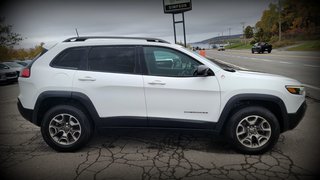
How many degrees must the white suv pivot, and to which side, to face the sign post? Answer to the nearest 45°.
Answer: approximately 90° to its left

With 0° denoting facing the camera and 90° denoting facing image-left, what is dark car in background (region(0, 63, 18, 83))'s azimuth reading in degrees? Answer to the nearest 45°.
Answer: approximately 315°

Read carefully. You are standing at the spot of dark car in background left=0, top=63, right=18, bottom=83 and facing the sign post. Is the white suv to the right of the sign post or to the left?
right

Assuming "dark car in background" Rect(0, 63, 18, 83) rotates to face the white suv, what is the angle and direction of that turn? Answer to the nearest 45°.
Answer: approximately 45° to its right

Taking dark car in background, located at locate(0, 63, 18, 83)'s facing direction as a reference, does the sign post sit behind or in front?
behind

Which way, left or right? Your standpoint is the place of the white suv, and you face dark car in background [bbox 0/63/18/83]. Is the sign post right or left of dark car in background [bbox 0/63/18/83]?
right

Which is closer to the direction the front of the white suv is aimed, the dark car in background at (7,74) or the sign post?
the sign post

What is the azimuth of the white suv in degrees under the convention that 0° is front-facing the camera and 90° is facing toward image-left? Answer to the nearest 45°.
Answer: approximately 270°

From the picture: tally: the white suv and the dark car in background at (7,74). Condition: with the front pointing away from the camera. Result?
0

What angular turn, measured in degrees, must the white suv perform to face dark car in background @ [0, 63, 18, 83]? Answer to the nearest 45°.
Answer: approximately 135° to its left
